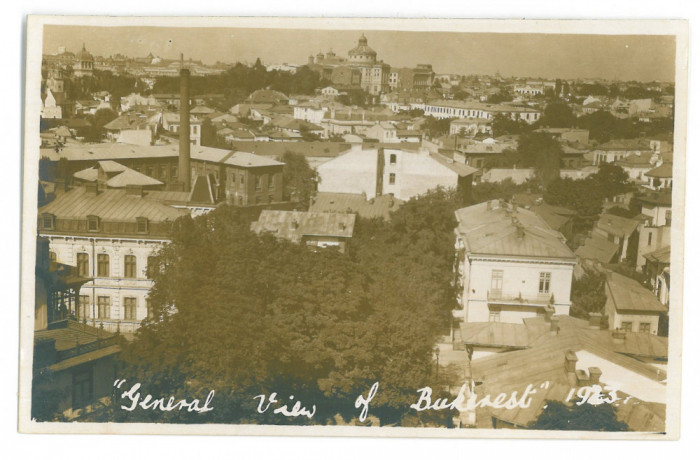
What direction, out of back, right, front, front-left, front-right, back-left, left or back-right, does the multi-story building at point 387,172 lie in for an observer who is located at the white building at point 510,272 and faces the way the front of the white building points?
right

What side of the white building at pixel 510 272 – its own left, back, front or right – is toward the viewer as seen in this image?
front

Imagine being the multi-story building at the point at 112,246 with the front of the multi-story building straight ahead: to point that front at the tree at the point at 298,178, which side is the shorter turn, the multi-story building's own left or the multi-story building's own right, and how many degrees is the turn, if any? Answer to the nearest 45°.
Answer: approximately 90° to the multi-story building's own left

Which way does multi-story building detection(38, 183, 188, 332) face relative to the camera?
toward the camera

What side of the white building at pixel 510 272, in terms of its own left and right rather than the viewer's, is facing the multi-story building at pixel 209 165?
right

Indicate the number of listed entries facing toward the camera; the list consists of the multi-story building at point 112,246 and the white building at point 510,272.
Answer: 2
